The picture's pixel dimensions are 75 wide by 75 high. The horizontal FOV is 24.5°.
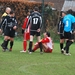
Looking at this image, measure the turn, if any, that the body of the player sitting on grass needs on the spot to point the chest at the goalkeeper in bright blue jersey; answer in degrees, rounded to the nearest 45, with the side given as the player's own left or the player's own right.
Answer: approximately 135° to the player's own left

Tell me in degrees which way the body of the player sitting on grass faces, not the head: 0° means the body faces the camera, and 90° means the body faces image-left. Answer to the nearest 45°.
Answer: approximately 90°

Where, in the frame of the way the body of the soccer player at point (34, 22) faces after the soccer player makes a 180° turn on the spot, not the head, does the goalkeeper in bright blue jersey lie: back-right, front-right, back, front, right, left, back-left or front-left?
left

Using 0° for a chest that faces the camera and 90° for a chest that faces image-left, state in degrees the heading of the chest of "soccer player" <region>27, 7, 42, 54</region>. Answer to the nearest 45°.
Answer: approximately 180°

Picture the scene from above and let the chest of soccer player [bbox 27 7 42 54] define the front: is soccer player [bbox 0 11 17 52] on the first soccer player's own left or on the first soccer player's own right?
on the first soccer player's own left

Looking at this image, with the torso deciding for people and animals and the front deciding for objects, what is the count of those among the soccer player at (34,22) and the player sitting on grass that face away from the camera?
1

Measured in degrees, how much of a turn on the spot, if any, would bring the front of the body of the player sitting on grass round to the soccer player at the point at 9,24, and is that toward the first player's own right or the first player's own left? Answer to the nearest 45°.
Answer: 0° — they already face them

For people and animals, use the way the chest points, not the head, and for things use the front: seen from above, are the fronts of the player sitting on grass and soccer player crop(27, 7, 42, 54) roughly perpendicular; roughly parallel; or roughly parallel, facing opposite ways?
roughly perpendicular
